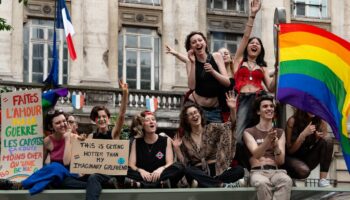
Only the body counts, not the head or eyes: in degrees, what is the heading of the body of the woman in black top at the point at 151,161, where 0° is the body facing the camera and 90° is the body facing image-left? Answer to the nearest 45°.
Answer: approximately 0°

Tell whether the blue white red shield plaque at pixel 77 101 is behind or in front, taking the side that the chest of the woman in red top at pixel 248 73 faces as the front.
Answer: behind

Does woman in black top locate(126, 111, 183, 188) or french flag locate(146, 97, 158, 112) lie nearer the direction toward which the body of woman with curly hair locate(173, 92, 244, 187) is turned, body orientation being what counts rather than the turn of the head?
the woman in black top

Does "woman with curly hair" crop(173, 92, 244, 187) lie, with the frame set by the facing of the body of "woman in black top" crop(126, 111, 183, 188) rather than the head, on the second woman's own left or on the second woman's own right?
on the second woman's own left

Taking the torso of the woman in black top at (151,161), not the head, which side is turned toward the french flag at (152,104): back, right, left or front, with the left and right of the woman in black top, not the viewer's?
back
